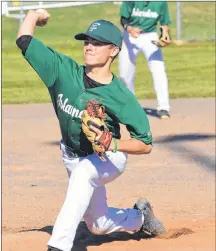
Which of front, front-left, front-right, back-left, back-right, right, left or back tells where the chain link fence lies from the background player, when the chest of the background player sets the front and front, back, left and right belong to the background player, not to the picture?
back

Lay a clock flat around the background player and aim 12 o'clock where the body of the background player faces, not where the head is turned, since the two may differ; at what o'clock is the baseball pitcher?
The baseball pitcher is roughly at 12 o'clock from the background player.

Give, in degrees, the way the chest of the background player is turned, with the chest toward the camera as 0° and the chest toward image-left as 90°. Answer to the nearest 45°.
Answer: approximately 0°

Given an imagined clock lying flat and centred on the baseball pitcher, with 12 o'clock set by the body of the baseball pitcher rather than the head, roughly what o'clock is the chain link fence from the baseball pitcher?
The chain link fence is roughly at 5 o'clock from the baseball pitcher.
